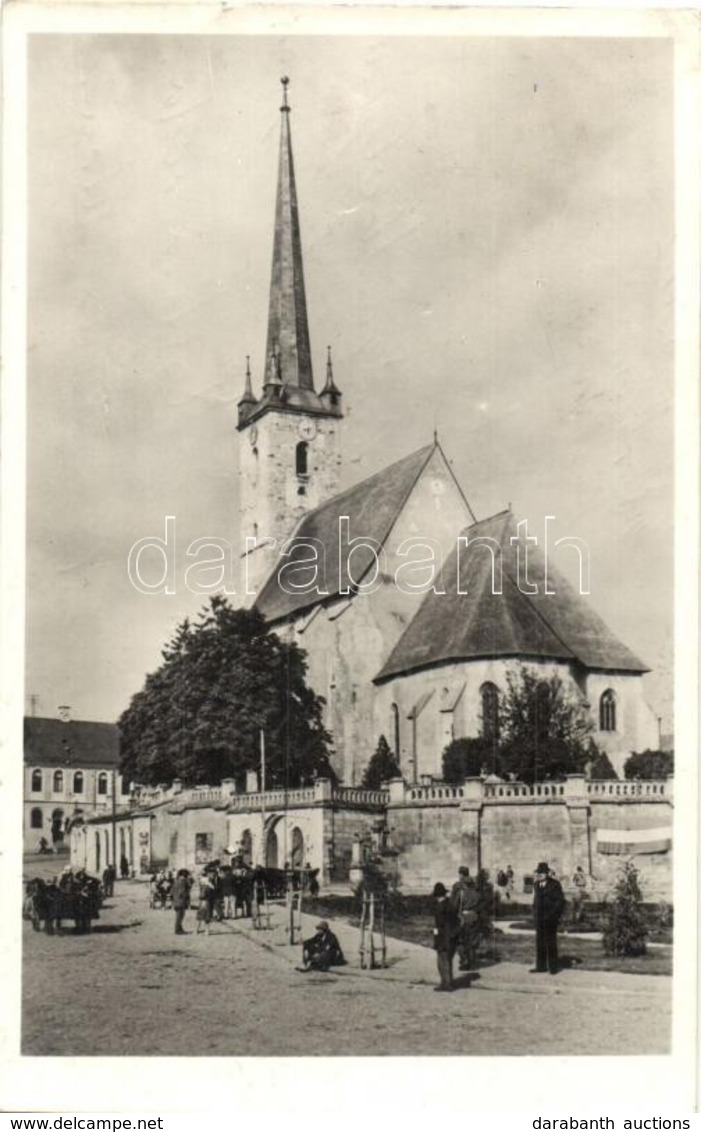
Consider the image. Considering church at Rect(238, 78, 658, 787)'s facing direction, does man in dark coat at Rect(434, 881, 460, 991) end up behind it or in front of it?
behind

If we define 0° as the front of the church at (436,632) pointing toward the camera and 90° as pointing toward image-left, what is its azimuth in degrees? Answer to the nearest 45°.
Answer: approximately 135°

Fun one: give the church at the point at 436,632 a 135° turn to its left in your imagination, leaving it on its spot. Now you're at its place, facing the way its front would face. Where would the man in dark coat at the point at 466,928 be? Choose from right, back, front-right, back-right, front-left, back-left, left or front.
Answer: front

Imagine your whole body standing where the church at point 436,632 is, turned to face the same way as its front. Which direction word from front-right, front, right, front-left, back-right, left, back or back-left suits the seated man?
back-left

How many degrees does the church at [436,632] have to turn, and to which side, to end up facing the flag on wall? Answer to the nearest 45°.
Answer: approximately 135° to its left

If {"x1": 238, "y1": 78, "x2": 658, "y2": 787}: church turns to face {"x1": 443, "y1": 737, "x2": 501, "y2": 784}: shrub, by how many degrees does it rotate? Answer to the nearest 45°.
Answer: approximately 135° to its left

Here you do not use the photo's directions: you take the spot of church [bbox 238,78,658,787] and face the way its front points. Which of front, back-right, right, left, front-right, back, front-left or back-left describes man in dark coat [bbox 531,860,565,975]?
back-left

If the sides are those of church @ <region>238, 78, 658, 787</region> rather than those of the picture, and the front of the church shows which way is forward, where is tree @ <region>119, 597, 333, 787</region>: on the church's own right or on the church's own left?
on the church's own left

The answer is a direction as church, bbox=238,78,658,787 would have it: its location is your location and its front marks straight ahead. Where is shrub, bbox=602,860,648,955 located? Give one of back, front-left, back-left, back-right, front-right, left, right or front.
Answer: back-left

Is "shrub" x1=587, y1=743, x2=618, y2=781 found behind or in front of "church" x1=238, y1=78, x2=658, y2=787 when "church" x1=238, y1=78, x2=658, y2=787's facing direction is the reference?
behind
